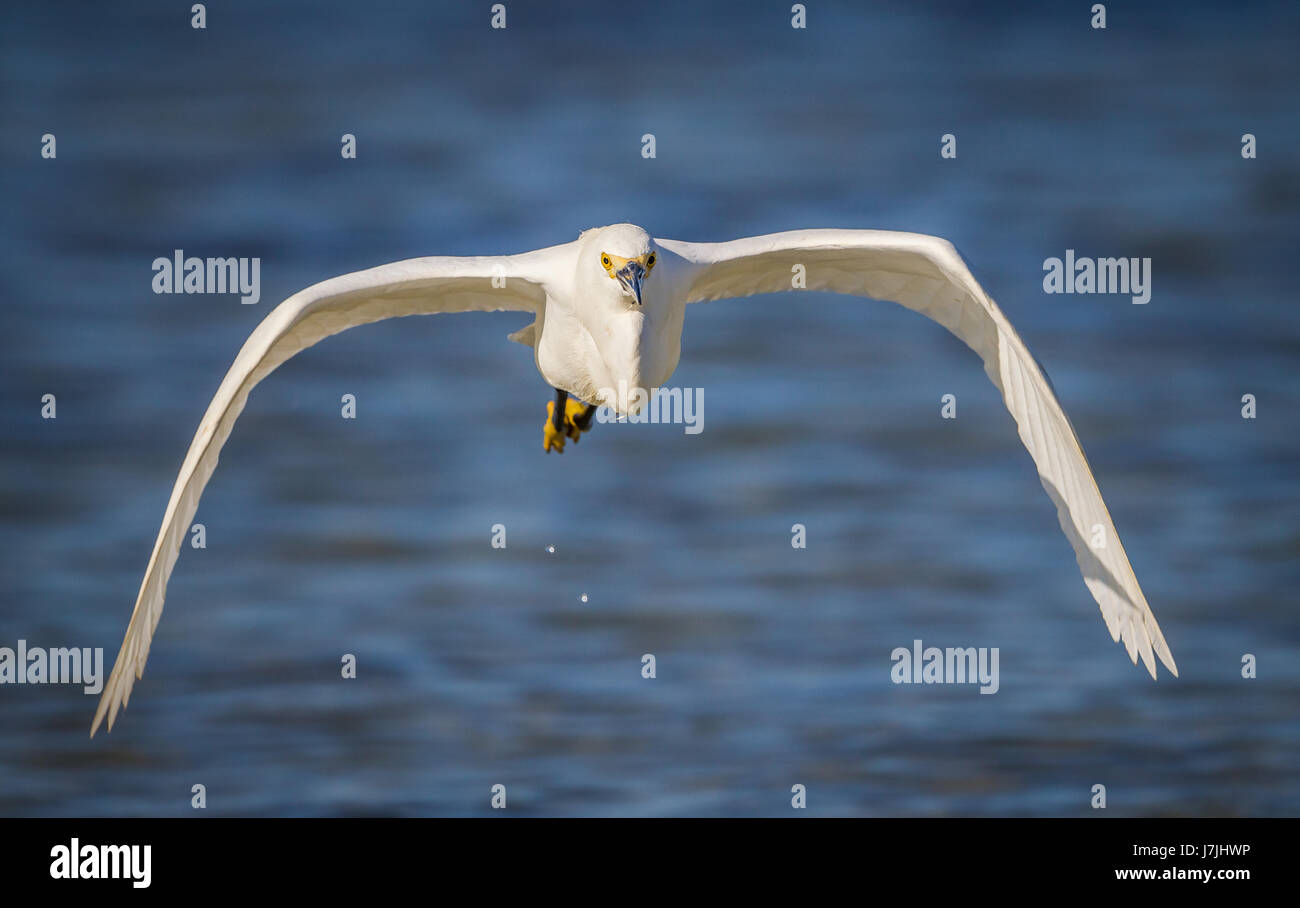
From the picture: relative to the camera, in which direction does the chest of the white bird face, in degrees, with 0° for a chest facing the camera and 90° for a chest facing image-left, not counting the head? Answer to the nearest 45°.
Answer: approximately 0°
